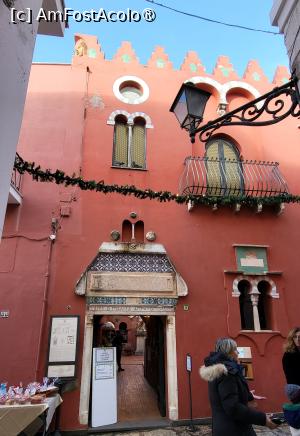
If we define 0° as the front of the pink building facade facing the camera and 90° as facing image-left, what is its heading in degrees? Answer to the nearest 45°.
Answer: approximately 0°

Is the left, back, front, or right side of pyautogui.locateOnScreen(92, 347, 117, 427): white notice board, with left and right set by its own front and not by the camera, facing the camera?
front

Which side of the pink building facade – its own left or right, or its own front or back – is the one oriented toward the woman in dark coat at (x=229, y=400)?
front

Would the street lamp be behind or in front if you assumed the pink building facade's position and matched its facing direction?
in front

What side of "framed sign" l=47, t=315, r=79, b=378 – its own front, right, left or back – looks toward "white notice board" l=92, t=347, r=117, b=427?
left

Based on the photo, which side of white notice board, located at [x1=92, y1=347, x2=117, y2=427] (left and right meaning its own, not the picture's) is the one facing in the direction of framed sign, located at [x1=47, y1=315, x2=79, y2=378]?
right
